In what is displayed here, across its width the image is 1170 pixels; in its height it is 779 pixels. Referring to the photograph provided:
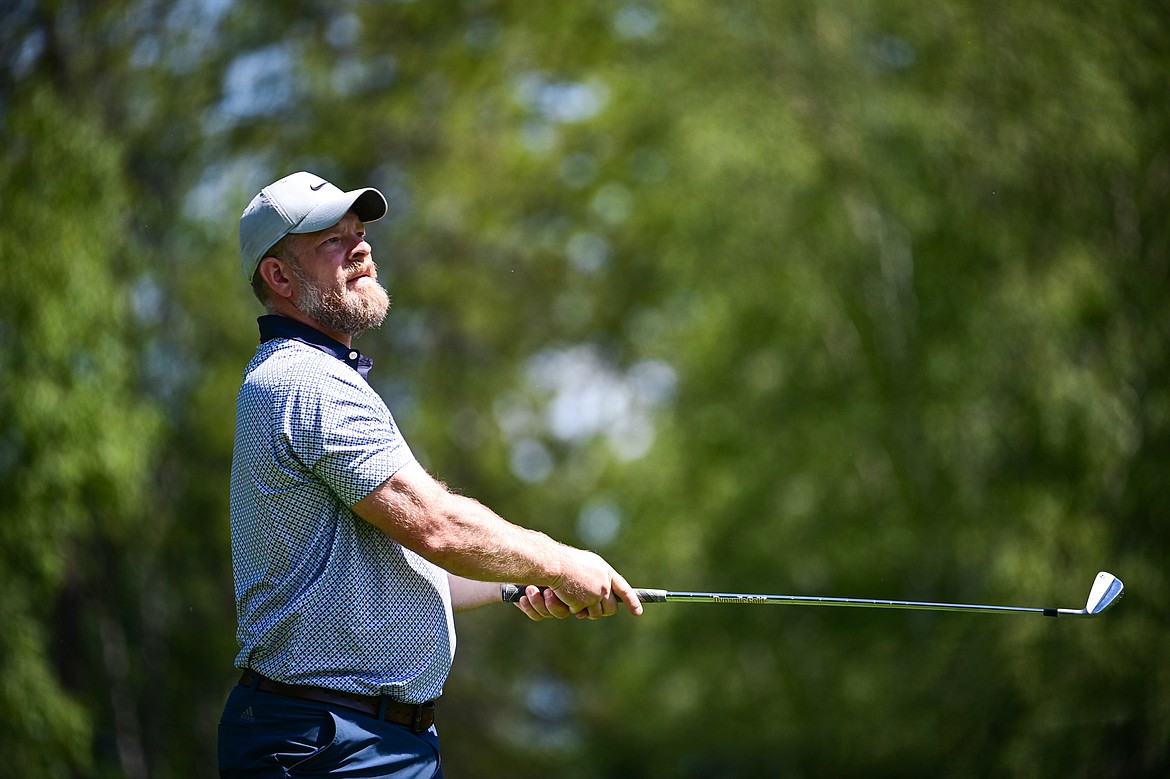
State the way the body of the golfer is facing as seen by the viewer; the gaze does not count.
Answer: to the viewer's right

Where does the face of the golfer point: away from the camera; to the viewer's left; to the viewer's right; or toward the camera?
to the viewer's right
